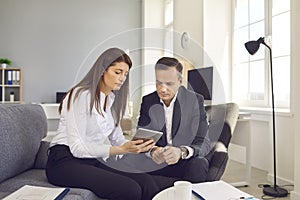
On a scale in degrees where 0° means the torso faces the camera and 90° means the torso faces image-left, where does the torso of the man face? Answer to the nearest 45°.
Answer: approximately 45°

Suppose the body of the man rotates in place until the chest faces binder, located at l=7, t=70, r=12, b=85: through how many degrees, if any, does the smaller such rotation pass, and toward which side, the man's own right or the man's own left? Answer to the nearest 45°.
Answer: approximately 90° to the man's own right

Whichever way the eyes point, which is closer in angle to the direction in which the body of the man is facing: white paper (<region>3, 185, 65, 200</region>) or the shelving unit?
the white paper

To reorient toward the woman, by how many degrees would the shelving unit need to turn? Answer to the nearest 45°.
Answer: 0° — it already faces them

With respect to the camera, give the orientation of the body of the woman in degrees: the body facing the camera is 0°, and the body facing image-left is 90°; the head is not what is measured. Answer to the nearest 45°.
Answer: approximately 315°
